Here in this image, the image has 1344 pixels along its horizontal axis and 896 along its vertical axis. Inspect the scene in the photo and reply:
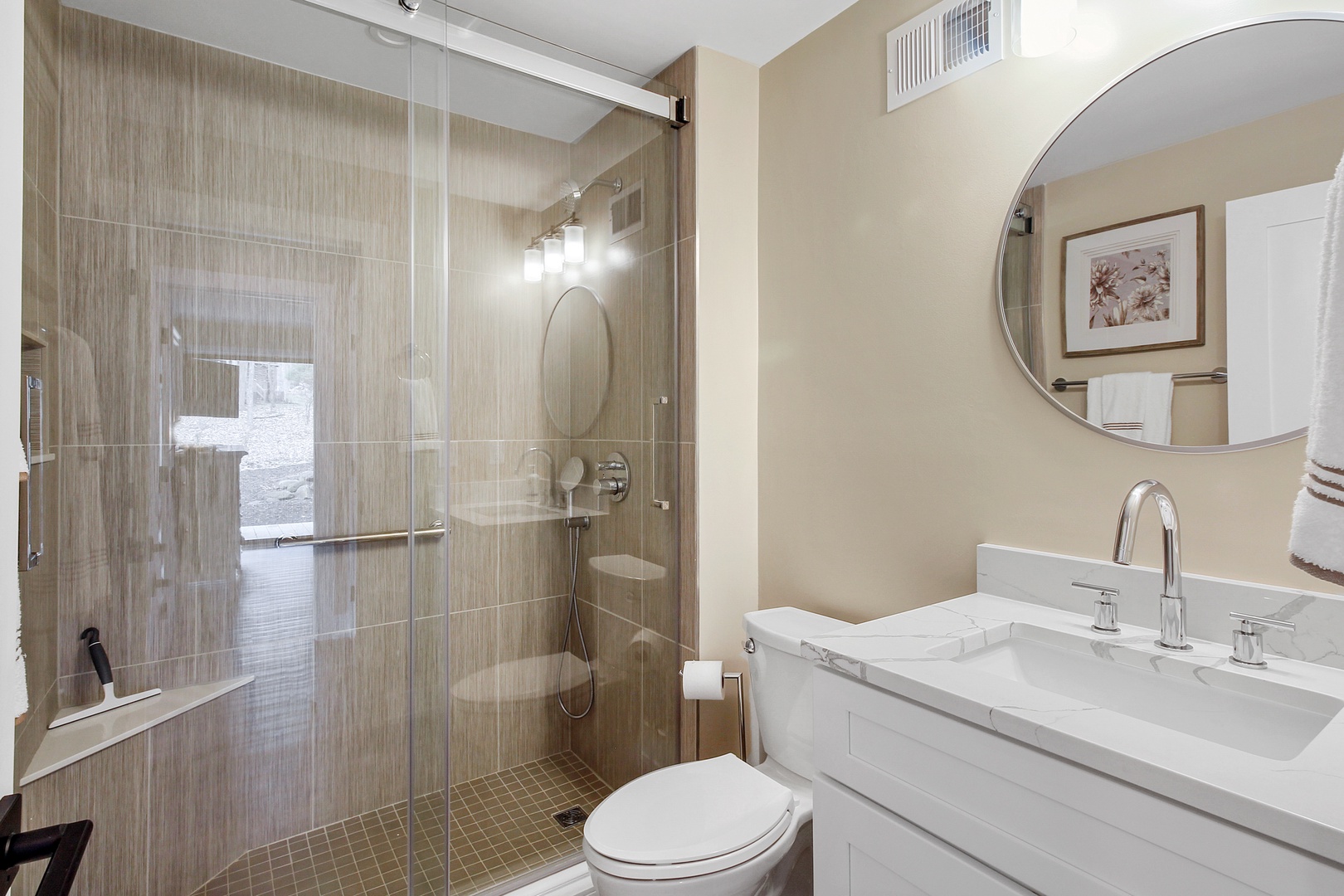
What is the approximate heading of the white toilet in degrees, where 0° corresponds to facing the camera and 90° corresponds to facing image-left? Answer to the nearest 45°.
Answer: approximately 45°

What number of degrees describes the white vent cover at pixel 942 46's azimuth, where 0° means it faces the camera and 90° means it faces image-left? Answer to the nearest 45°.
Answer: approximately 45°

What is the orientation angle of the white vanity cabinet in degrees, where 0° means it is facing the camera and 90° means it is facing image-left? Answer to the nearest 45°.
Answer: approximately 45°
